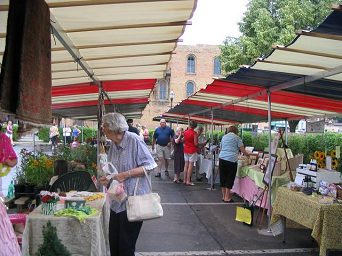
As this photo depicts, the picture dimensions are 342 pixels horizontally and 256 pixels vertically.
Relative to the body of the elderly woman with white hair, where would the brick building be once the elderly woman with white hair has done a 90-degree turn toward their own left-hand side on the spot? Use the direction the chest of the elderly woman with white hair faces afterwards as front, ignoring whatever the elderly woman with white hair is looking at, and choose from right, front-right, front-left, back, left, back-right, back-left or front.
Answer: back-left

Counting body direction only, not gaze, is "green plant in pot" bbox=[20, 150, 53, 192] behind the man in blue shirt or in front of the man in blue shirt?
in front

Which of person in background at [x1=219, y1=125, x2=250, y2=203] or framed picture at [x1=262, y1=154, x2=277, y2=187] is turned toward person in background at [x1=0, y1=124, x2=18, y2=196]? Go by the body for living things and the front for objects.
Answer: the framed picture

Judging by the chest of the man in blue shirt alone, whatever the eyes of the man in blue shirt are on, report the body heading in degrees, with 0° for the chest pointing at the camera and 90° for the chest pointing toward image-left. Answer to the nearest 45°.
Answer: approximately 0°

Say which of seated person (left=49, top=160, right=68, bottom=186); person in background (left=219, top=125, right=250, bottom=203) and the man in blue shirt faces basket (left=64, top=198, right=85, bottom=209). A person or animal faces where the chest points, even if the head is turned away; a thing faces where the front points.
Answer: the man in blue shirt

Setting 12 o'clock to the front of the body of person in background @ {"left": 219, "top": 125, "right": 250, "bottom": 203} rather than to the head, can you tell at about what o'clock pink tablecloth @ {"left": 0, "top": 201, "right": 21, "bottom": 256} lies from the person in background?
The pink tablecloth is roughly at 5 o'clock from the person in background.

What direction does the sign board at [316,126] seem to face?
toward the camera

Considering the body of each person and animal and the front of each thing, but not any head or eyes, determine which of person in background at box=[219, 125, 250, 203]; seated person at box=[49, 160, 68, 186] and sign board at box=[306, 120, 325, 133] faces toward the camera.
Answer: the sign board

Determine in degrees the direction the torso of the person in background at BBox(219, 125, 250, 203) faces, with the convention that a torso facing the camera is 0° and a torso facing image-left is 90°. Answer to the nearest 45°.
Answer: approximately 225°

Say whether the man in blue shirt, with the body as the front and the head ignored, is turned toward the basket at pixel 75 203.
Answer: yes

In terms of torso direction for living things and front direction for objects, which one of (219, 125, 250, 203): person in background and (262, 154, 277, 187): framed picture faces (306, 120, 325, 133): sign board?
the person in background
